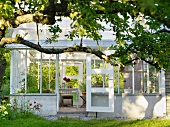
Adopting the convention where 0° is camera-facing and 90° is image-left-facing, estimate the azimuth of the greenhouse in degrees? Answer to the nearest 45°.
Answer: approximately 0°
